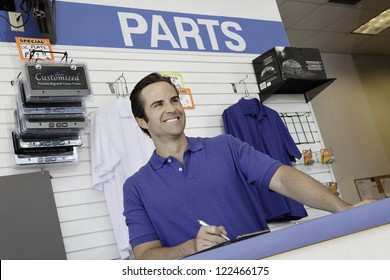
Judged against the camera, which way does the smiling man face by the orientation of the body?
toward the camera

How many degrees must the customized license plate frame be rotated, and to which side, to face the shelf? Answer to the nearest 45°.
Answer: approximately 135° to its left

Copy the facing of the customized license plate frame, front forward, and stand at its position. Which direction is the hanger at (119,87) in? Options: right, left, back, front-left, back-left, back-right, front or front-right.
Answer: back-left

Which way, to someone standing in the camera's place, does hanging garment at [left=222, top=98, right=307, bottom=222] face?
facing the viewer

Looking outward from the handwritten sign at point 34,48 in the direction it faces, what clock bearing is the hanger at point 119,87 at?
The hanger is roughly at 8 o'clock from the handwritten sign.

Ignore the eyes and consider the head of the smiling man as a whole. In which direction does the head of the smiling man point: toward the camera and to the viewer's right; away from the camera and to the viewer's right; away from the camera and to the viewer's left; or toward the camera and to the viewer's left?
toward the camera and to the viewer's right

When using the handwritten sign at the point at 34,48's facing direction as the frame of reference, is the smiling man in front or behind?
in front

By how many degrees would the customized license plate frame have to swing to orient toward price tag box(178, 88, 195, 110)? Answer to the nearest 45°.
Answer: approximately 135° to its left

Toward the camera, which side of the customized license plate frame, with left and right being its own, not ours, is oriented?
front

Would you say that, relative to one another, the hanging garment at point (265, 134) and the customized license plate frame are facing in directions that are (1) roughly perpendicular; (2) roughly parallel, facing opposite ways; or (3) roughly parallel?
roughly parallel

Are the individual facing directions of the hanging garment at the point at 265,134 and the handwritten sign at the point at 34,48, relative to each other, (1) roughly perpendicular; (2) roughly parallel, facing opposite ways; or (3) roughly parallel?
roughly parallel

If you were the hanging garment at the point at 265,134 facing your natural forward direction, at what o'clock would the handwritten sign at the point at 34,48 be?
The handwritten sign is roughly at 2 o'clock from the hanging garment.
